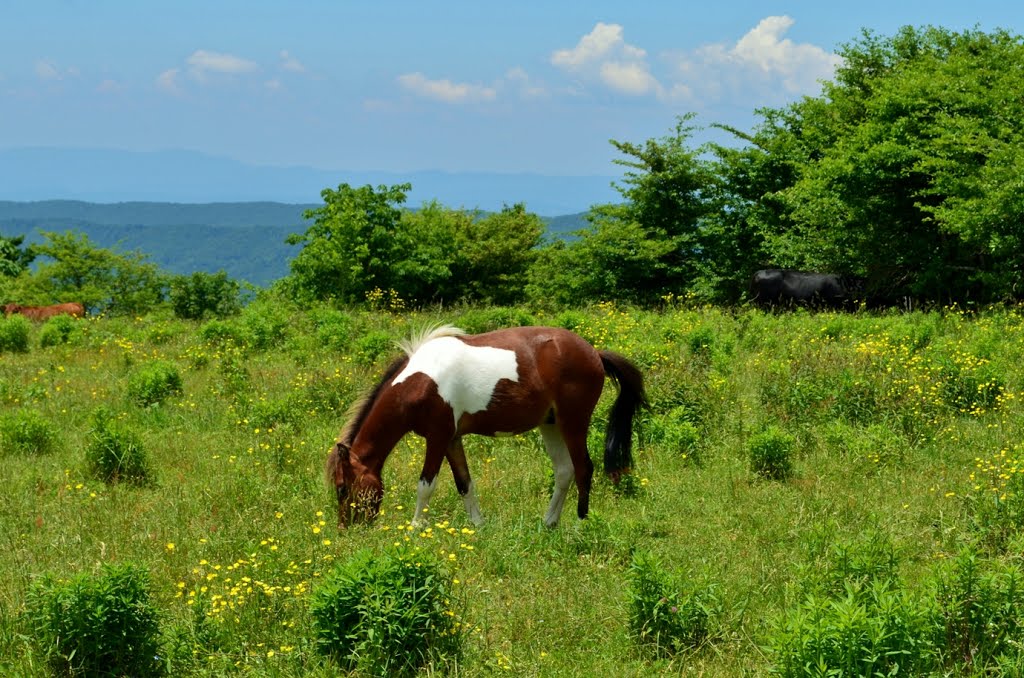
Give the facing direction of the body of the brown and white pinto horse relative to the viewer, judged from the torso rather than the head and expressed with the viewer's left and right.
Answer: facing to the left of the viewer

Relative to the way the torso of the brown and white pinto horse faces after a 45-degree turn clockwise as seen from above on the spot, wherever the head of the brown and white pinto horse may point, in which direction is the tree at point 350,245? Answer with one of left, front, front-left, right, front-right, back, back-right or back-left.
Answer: front-right
